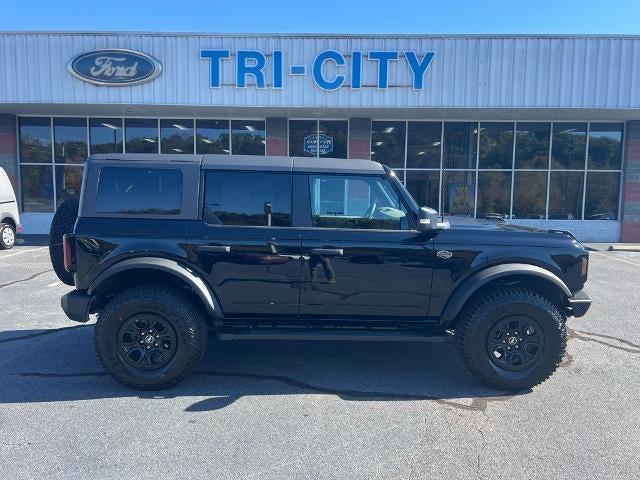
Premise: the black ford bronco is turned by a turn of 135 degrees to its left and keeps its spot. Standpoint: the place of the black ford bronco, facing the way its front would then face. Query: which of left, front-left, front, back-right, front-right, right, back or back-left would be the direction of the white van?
front

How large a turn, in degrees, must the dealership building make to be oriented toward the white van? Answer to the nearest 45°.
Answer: approximately 90° to its right

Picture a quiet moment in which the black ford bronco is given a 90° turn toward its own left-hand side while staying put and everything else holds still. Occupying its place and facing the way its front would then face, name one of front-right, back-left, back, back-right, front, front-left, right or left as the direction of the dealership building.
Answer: front

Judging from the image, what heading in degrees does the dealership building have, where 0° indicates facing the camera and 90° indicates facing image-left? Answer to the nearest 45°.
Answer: approximately 0°

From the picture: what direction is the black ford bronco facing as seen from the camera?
to the viewer's right
